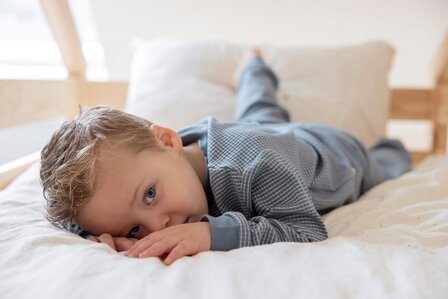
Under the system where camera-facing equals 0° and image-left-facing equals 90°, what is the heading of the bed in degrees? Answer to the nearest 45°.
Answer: approximately 0°
